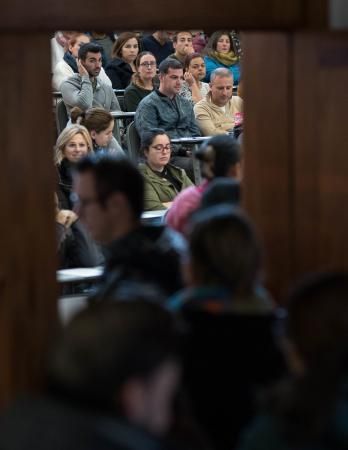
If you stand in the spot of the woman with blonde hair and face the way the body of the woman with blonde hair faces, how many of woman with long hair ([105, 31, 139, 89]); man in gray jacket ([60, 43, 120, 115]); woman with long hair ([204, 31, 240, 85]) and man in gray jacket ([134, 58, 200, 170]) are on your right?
0

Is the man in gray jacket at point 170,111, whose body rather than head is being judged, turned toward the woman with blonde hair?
no

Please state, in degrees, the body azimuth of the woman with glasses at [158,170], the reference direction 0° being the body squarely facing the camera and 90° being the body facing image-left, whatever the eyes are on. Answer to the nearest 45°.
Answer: approximately 315°

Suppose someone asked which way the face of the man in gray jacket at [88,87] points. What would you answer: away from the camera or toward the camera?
toward the camera

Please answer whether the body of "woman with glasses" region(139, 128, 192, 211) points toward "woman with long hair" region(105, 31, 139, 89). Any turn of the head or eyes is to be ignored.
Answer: no

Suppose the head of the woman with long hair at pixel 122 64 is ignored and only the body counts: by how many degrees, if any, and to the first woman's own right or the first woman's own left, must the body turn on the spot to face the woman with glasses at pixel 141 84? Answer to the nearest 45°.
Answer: approximately 45° to the first woman's own right

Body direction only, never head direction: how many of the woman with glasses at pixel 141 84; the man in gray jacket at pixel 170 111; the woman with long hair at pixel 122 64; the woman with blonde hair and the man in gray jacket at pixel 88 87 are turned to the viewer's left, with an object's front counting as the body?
0

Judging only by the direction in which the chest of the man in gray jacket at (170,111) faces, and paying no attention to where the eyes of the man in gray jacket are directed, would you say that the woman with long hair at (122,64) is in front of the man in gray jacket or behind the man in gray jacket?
behind

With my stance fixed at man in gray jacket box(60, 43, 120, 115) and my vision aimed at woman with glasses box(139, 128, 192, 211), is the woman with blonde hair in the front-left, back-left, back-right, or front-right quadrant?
front-right

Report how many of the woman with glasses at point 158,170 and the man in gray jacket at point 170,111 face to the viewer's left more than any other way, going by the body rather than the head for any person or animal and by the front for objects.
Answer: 0

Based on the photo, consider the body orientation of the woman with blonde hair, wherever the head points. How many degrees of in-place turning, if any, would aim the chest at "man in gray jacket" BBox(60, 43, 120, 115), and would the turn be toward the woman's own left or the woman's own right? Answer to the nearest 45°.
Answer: approximately 135° to the woman's own left

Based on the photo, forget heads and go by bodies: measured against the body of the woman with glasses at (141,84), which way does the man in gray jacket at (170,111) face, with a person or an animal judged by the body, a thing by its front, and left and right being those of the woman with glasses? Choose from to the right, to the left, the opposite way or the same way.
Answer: the same way

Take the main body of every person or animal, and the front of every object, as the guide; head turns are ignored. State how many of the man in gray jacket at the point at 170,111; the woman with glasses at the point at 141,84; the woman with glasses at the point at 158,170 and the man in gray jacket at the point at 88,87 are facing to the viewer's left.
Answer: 0

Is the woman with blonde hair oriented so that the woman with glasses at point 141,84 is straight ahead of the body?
no

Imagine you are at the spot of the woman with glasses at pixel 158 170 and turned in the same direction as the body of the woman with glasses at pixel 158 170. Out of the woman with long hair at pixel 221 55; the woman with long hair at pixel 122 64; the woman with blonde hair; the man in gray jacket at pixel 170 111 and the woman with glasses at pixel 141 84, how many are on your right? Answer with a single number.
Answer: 1

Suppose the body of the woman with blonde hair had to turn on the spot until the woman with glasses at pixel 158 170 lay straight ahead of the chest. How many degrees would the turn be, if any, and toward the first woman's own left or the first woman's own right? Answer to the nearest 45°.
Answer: approximately 90° to the first woman's own left

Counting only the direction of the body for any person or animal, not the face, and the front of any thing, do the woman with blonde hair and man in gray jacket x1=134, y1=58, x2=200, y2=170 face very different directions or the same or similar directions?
same or similar directions

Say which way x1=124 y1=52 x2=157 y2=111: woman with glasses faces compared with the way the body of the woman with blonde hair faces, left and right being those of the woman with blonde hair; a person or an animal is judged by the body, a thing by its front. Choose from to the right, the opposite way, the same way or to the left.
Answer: the same way

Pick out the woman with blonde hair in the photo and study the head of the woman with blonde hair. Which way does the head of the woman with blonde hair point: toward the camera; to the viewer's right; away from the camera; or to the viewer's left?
toward the camera

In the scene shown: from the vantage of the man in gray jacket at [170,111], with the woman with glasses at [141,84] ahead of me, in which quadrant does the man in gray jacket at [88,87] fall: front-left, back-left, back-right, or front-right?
front-left
